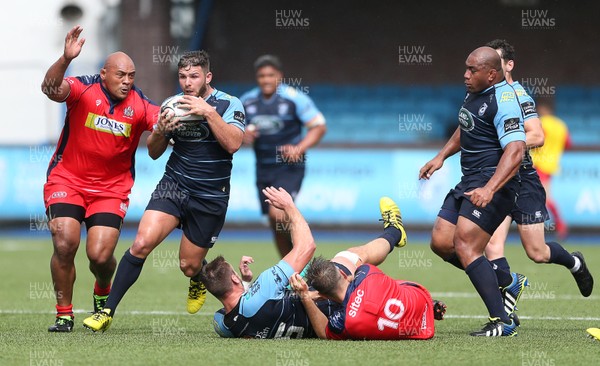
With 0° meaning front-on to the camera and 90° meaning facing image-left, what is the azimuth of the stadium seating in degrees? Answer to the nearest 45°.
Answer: approximately 0°
